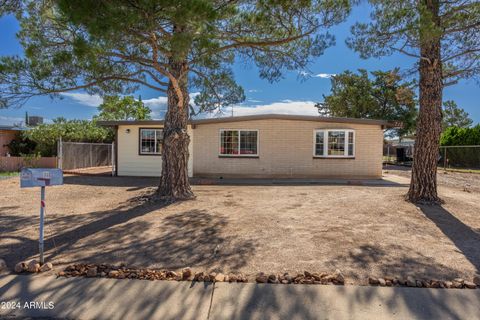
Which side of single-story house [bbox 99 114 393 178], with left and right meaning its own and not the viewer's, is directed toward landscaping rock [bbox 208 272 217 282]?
front

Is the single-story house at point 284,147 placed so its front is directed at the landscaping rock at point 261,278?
yes

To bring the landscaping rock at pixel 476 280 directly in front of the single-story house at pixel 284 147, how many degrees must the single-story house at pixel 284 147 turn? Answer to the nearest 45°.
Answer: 0° — it already faces it

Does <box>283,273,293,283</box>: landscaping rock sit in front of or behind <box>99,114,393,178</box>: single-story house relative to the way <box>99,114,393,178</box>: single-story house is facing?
in front

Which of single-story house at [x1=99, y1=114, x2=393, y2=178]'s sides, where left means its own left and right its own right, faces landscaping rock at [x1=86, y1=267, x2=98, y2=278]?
front

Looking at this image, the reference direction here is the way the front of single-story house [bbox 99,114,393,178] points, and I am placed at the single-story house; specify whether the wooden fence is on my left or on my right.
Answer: on my right

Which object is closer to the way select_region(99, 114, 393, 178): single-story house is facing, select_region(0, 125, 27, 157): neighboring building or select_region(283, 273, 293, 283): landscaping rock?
the landscaping rock

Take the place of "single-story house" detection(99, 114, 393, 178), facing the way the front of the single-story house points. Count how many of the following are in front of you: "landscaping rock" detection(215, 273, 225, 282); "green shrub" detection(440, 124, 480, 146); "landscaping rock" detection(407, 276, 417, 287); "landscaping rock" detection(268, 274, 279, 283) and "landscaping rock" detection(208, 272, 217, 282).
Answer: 4

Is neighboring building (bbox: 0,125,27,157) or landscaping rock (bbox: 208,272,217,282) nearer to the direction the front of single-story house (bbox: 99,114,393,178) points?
the landscaping rock

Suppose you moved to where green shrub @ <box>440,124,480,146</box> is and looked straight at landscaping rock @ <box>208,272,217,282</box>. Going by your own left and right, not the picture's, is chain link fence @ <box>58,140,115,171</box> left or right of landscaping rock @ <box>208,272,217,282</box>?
right

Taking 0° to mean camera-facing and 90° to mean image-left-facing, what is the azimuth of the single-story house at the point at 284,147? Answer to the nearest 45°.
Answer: approximately 0°

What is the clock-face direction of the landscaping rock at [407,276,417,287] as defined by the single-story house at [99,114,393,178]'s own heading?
The landscaping rock is roughly at 12 o'clock from the single-story house.

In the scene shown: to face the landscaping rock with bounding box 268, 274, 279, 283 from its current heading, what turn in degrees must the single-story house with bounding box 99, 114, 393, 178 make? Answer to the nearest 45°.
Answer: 0° — it already faces it
